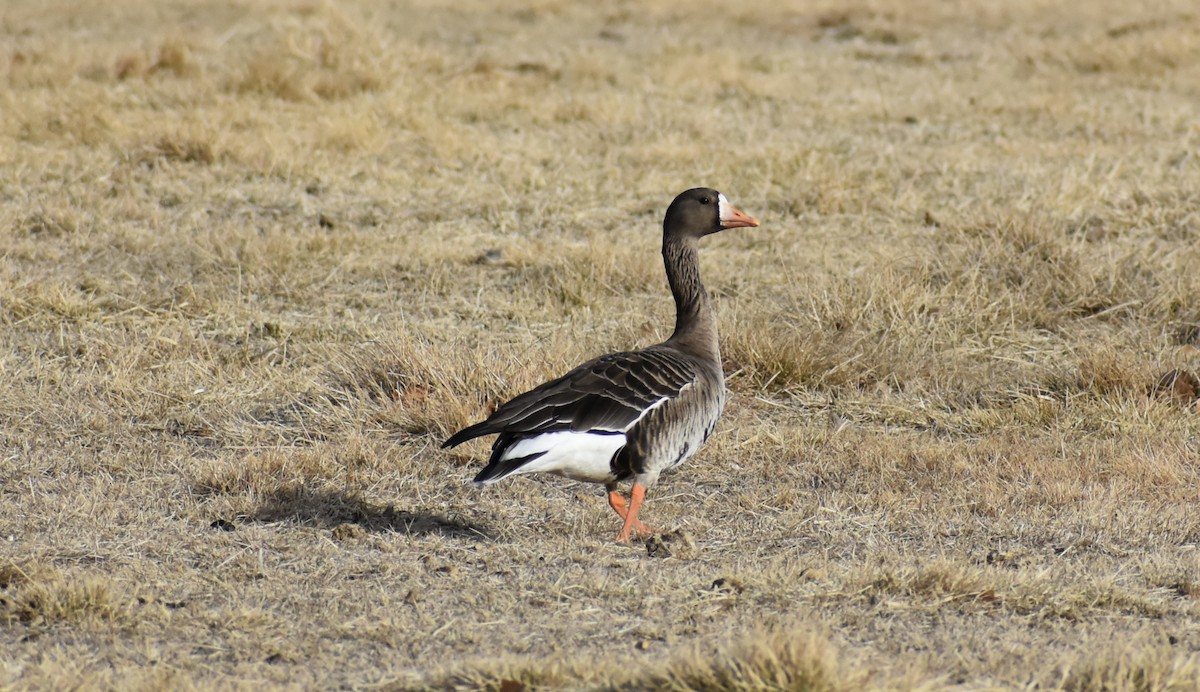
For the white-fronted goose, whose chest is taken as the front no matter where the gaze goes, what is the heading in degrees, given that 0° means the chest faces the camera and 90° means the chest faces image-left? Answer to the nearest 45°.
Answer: approximately 270°

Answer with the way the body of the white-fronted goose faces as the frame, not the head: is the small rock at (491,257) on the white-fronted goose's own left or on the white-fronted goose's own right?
on the white-fronted goose's own left

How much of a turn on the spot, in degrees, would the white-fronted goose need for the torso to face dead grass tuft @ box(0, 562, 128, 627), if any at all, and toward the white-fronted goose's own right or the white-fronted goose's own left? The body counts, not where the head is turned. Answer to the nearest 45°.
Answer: approximately 135° to the white-fronted goose's own right

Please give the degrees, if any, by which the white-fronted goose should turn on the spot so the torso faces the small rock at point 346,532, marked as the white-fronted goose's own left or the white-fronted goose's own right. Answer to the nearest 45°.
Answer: approximately 180°
